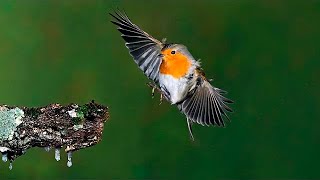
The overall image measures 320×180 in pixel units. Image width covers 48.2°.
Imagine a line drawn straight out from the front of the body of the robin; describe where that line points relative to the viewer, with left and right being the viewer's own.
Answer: facing the viewer and to the left of the viewer
